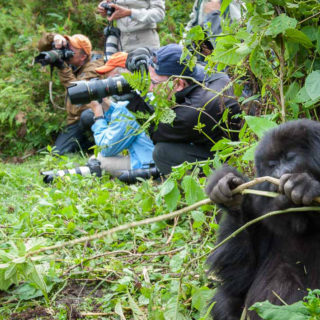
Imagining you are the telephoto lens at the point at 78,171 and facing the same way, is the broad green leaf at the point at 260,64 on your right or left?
on your left

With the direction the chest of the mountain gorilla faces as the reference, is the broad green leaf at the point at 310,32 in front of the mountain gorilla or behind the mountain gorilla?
behind

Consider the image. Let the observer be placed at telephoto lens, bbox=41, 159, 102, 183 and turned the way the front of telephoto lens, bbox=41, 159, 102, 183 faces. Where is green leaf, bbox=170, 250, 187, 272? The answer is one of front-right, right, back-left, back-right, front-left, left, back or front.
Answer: left

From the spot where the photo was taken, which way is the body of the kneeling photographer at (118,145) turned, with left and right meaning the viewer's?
facing to the left of the viewer

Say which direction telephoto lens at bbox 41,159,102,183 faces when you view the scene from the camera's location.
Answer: facing to the left of the viewer

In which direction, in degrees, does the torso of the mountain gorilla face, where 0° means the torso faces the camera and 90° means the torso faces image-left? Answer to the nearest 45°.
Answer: approximately 45°

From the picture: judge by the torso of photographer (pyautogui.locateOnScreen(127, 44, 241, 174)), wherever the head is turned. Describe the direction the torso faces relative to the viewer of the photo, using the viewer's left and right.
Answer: facing to the left of the viewer
